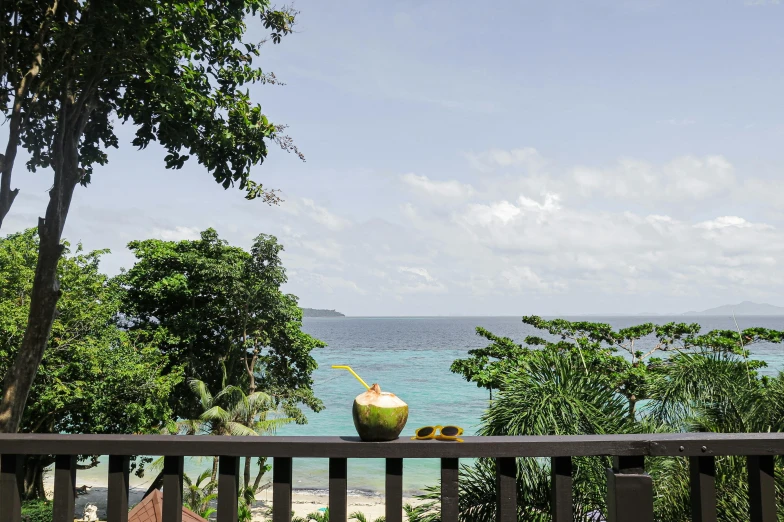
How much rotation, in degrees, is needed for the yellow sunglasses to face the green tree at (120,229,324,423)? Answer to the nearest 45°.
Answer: approximately 180°

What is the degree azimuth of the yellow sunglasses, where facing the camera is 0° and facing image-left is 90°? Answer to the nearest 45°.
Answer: approximately 0°

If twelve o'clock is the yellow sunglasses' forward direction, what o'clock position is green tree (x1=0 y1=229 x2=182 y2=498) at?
The green tree is roughly at 5 o'clock from the yellow sunglasses.

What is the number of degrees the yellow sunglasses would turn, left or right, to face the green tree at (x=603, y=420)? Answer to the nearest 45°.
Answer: approximately 180°

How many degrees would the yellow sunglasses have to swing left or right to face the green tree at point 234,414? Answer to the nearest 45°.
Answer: approximately 180°
